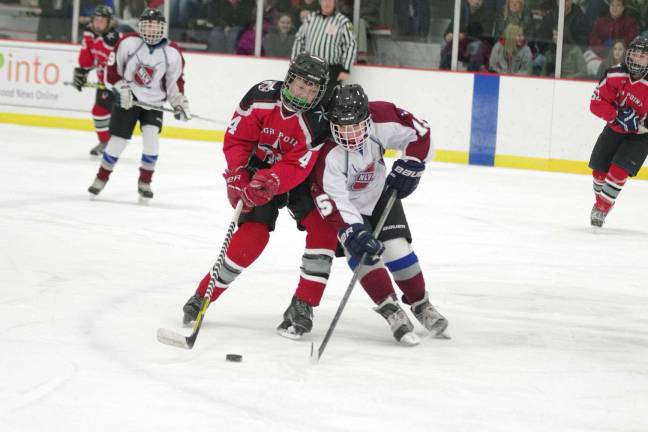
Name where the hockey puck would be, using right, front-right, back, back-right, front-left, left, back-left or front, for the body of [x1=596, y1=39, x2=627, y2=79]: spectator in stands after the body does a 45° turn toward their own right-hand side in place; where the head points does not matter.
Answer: front-left

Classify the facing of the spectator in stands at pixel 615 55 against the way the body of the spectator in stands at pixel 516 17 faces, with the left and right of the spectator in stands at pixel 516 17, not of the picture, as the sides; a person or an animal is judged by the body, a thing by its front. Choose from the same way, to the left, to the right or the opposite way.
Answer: the same way

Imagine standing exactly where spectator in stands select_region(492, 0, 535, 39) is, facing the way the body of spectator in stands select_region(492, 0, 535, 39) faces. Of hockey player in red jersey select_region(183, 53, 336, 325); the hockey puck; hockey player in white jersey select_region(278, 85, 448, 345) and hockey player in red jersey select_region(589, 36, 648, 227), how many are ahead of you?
4

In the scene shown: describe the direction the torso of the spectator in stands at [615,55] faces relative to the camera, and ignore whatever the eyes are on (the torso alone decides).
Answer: toward the camera

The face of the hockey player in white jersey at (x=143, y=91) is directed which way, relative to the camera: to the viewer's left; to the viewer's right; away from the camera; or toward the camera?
toward the camera

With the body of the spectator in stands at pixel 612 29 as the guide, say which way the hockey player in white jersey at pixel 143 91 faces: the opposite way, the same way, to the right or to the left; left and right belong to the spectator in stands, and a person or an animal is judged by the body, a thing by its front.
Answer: the same way

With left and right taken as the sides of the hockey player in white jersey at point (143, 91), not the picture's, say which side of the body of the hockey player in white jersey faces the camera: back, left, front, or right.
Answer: front

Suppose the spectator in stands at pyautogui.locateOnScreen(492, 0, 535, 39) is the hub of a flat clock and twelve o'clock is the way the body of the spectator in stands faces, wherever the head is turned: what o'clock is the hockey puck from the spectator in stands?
The hockey puck is roughly at 12 o'clock from the spectator in stands.

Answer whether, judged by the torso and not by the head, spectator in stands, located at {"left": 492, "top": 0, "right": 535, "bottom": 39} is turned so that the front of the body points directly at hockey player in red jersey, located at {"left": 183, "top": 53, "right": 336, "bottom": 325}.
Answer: yes

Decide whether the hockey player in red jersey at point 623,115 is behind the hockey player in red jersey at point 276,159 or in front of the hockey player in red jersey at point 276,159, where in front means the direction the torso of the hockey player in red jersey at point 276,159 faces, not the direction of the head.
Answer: behind

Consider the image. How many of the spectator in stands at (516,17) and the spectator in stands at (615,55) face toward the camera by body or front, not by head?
2

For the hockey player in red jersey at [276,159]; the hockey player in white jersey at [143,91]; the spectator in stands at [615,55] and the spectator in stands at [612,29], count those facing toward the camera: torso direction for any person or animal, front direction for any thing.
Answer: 4

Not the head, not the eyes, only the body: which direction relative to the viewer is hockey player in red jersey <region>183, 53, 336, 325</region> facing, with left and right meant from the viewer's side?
facing the viewer

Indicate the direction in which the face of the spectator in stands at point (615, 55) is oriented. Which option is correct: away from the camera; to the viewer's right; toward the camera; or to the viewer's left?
toward the camera
